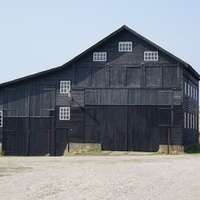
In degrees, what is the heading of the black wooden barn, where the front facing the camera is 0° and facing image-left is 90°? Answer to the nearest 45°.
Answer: approximately 0°
